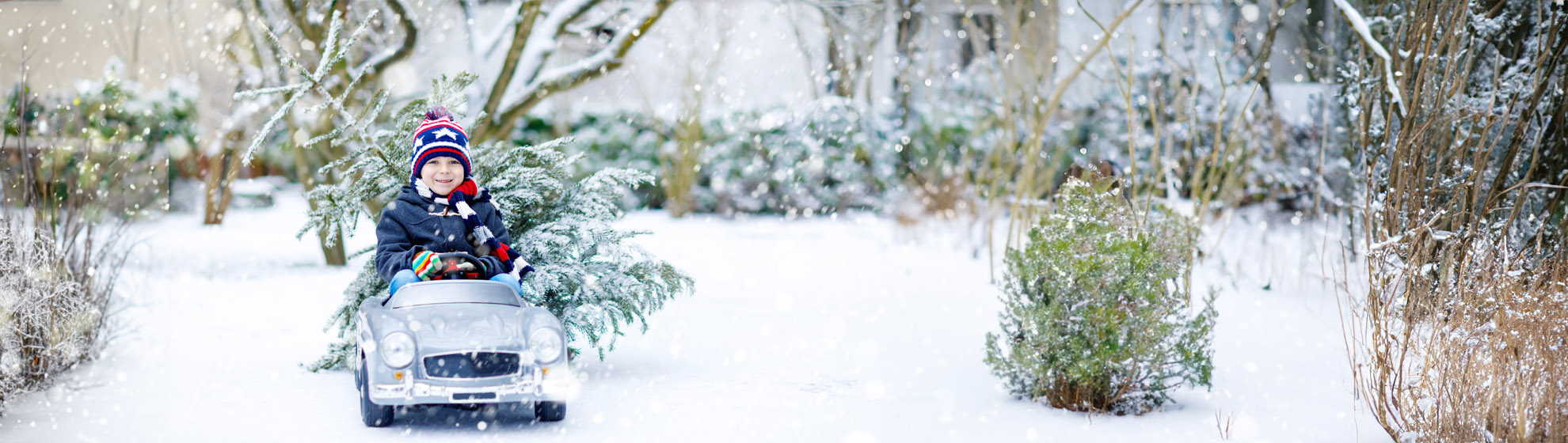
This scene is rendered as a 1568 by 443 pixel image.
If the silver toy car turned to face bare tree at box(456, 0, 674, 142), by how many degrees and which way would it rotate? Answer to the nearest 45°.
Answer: approximately 180°

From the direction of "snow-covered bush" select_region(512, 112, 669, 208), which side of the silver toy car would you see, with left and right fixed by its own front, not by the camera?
back

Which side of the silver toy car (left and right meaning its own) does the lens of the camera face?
front

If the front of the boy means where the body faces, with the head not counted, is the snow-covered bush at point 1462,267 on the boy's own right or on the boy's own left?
on the boy's own left

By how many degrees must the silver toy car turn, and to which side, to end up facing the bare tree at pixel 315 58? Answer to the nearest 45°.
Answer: approximately 180°

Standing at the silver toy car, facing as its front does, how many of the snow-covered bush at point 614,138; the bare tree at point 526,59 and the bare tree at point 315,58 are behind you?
3

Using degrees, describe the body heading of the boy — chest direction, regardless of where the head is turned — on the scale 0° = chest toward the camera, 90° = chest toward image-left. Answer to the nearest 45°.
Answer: approximately 0°

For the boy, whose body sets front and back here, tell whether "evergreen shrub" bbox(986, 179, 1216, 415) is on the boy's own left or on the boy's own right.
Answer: on the boy's own left
